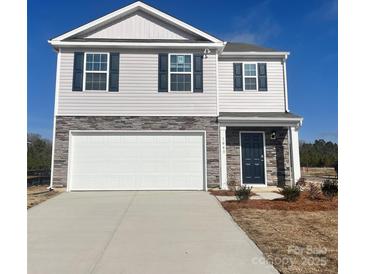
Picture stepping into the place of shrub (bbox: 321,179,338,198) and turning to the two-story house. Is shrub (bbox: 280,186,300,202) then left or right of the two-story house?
left

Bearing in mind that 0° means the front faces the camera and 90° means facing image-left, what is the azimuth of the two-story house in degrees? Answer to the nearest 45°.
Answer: approximately 0°

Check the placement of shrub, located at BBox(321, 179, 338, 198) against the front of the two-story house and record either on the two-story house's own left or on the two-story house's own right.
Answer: on the two-story house's own left

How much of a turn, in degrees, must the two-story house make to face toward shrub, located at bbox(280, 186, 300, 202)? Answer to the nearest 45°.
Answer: approximately 45° to its left
